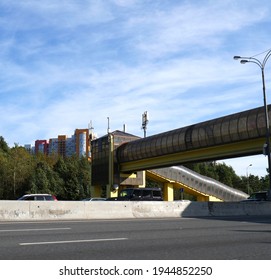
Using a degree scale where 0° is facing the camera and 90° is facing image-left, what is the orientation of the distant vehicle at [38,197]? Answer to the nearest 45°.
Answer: approximately 90°

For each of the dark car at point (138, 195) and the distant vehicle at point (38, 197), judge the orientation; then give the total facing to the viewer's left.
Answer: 2

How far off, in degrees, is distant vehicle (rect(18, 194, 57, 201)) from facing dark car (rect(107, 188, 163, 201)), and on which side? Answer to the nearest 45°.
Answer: approximately 180°

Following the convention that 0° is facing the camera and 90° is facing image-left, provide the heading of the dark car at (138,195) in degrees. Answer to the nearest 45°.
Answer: approximately 90°

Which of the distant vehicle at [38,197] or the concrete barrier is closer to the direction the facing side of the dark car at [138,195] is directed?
the distant vehicle

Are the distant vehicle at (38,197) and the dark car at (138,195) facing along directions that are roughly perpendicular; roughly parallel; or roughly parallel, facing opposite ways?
roughly parallel

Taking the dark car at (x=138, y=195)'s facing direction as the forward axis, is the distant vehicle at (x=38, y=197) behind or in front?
in front
